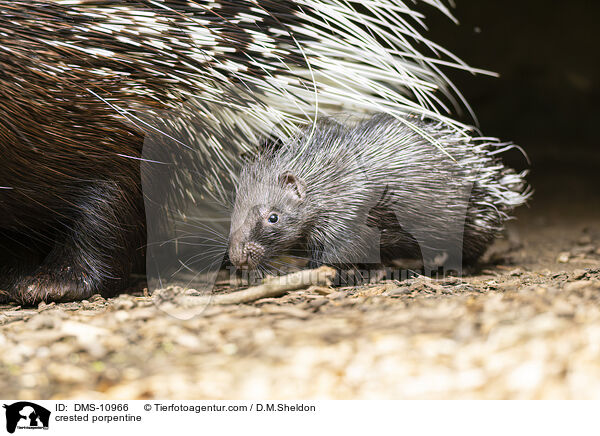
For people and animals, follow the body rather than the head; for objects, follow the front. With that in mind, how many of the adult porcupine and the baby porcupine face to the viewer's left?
2

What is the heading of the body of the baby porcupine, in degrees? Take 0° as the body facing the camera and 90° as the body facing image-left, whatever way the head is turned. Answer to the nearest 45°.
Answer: approximately 90°

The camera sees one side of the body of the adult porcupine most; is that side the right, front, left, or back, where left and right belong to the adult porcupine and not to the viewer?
left
